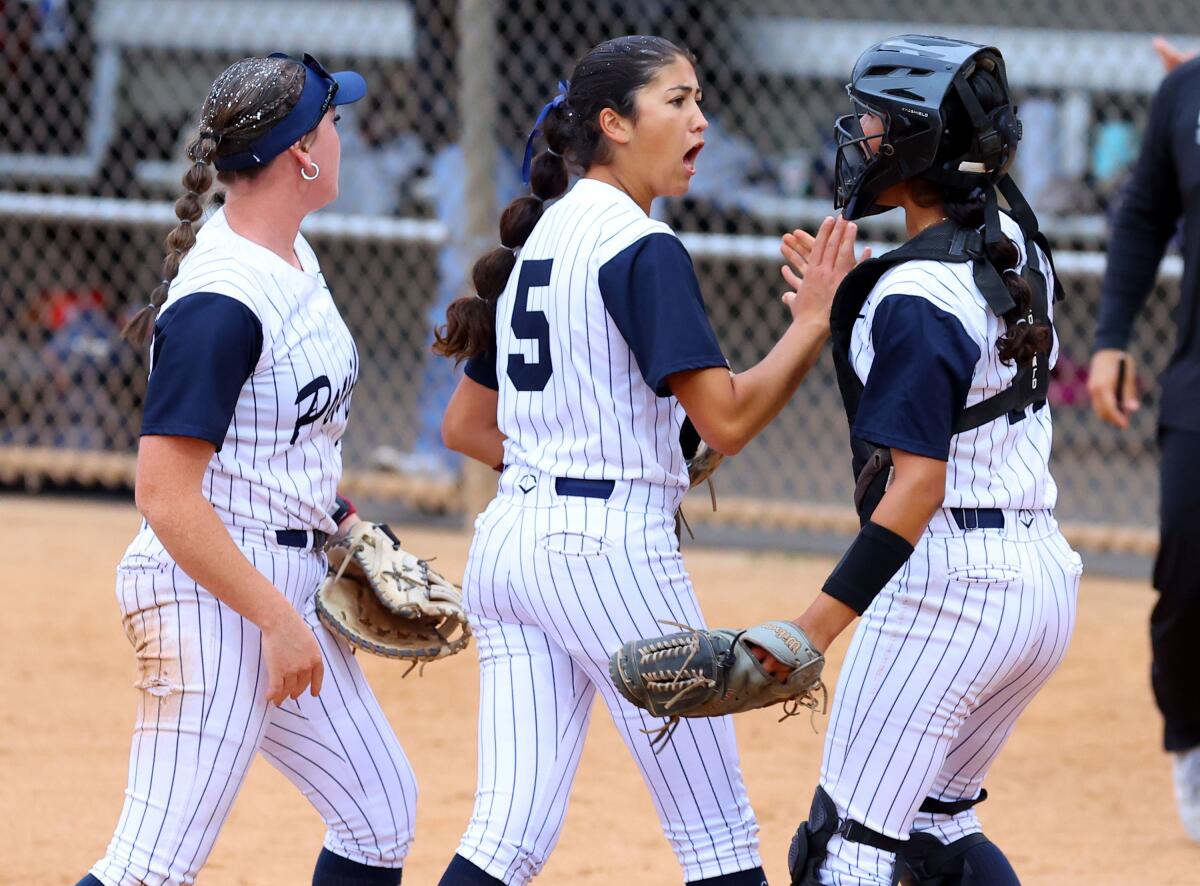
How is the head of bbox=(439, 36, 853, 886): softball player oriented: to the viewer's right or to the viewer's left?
to the viewer's right

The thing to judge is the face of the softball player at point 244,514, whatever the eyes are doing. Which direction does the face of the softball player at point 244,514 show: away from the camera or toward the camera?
away from the camera

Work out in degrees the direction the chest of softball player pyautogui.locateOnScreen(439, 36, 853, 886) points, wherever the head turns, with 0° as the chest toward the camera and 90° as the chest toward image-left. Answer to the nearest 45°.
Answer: approximately 225°

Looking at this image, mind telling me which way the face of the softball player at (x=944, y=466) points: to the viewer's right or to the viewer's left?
to the viewer's left

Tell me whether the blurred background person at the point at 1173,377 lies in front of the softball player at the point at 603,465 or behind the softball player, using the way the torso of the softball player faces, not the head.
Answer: in front
